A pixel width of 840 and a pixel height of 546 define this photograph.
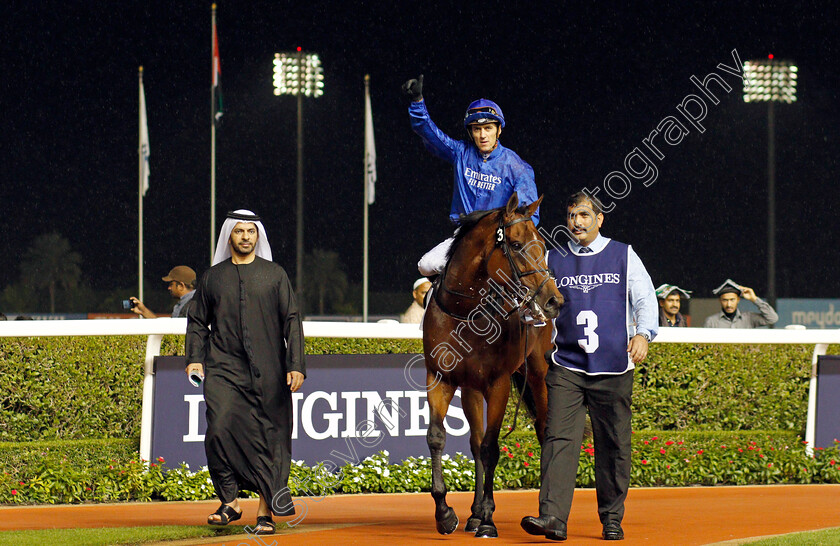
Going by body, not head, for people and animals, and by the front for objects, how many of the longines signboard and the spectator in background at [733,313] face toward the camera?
2

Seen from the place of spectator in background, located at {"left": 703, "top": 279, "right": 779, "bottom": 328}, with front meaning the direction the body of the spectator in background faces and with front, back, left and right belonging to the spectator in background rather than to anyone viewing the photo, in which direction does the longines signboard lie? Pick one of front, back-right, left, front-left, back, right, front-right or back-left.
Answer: front-right

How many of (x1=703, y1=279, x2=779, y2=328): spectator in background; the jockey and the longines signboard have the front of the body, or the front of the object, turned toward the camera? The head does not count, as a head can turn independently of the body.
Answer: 3

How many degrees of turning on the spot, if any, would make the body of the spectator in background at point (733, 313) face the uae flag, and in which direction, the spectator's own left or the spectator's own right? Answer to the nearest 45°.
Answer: approximately 135° to the spectator's own right

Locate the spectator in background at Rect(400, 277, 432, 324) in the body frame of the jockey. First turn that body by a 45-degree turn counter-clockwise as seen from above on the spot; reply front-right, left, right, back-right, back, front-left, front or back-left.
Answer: back-left

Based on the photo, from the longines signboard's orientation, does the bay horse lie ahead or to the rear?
ahead

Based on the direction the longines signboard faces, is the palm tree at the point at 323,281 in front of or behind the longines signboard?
behind

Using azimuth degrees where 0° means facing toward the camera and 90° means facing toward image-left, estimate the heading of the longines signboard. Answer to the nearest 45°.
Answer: approximately 0°

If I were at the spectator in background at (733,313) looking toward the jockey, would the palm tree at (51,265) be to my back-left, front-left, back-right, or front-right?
back-right

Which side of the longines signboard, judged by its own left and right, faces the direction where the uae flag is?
back
